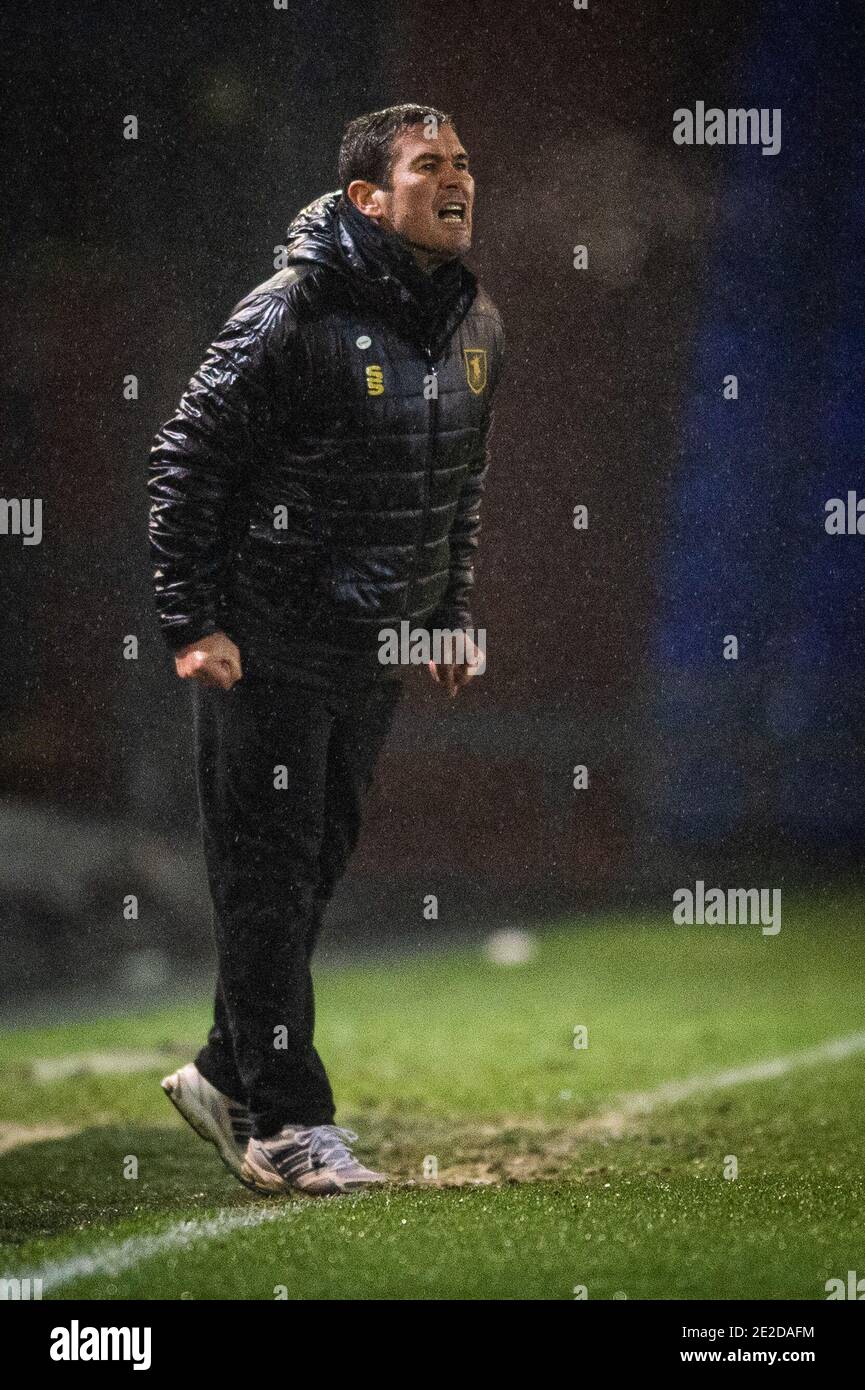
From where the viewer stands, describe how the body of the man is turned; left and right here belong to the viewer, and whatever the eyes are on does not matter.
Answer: facing the viewer and to the right of the viewer
